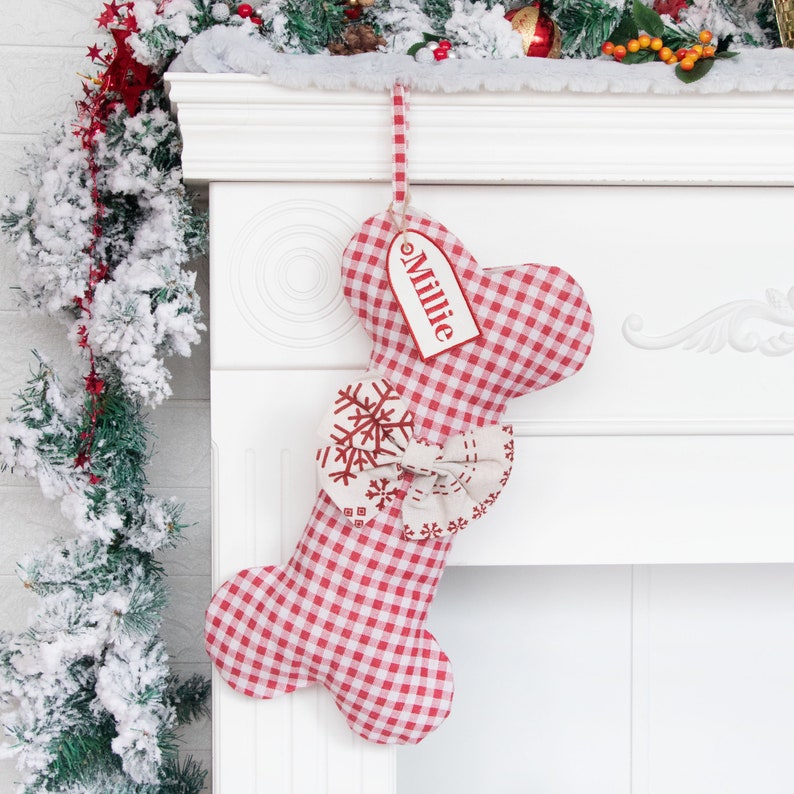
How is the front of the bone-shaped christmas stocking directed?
toward the camera

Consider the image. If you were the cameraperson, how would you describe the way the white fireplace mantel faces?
facing the viewer
